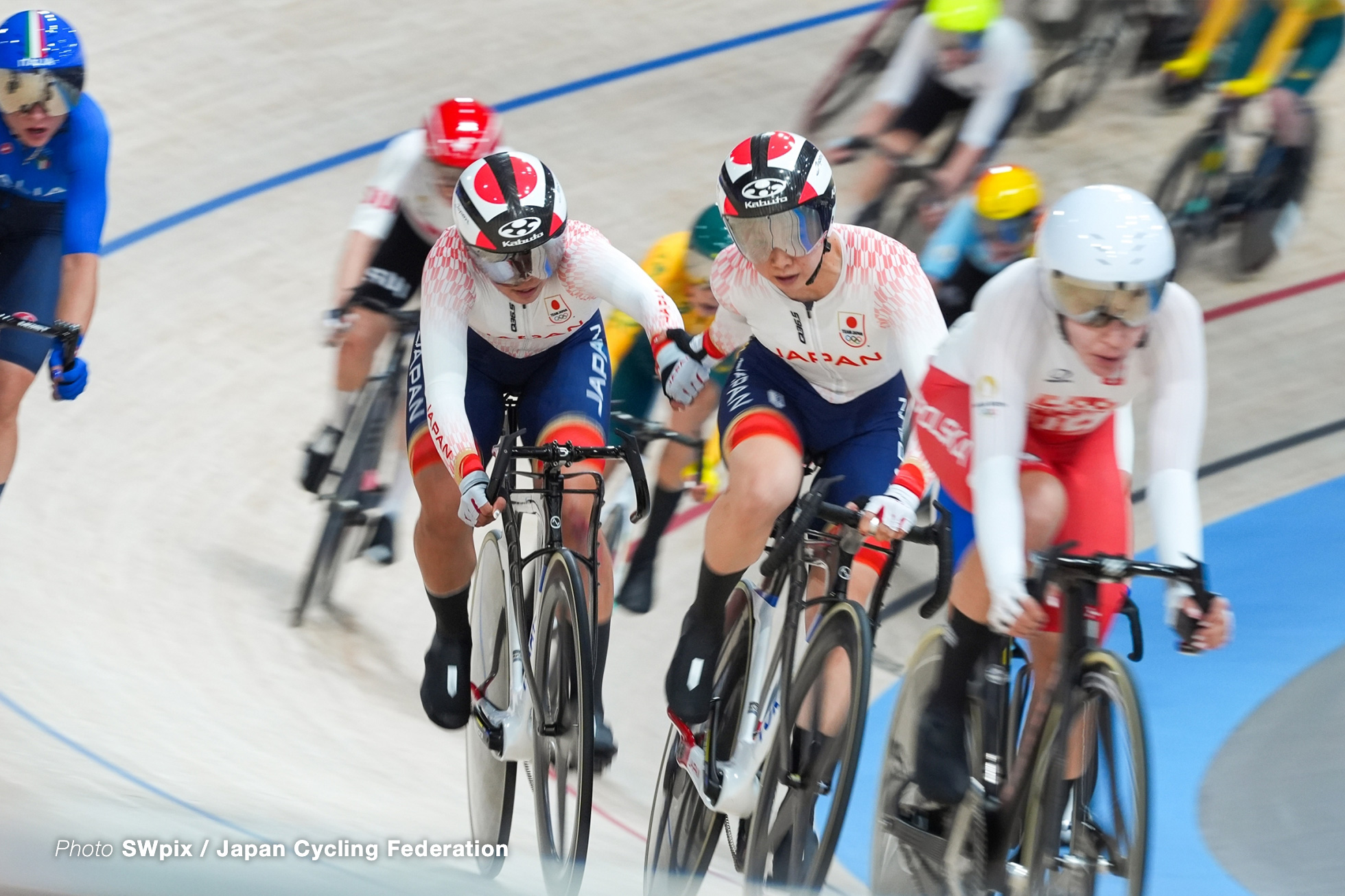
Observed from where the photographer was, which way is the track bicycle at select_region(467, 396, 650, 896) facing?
facing the viewer

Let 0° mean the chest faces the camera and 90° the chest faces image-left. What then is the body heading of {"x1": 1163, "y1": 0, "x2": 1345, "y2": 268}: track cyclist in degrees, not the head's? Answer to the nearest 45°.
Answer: approximately 45°

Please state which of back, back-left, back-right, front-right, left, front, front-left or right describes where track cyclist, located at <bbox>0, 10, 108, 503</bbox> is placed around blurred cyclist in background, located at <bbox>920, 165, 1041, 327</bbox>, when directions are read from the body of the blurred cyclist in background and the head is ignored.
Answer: right

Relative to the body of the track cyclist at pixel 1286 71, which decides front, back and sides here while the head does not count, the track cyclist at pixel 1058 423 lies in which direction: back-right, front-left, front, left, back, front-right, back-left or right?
front-left

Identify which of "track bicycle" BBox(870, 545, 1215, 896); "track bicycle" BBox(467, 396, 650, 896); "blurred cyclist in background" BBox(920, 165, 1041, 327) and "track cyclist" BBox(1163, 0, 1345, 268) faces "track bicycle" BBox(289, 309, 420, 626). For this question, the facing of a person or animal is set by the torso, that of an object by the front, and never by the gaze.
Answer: the track cyclist

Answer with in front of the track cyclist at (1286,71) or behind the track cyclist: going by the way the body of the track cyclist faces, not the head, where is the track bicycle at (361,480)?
in front

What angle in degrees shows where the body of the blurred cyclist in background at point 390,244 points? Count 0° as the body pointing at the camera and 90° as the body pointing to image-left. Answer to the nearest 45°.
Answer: approximately 0°

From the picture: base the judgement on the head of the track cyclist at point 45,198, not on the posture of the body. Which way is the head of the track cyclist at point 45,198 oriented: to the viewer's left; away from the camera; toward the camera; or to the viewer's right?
toward the camera

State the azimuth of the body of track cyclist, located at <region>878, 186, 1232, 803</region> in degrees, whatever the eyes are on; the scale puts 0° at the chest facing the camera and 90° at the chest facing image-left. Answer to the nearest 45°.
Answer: approximately 315°

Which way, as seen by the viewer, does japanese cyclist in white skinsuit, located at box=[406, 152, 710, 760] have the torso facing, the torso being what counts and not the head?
toward the camera

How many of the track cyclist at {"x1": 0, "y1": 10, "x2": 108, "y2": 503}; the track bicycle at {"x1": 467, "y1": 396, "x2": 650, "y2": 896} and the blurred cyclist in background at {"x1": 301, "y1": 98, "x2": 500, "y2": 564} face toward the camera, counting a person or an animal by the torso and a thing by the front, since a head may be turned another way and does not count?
3
